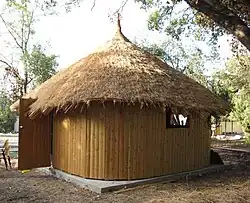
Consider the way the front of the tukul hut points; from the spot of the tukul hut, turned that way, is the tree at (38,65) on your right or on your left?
on your right

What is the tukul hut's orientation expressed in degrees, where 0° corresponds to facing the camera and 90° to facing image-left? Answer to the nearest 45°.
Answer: approximately 90°

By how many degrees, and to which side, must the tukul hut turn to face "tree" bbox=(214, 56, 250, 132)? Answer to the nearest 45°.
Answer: approximately 135° to its right
